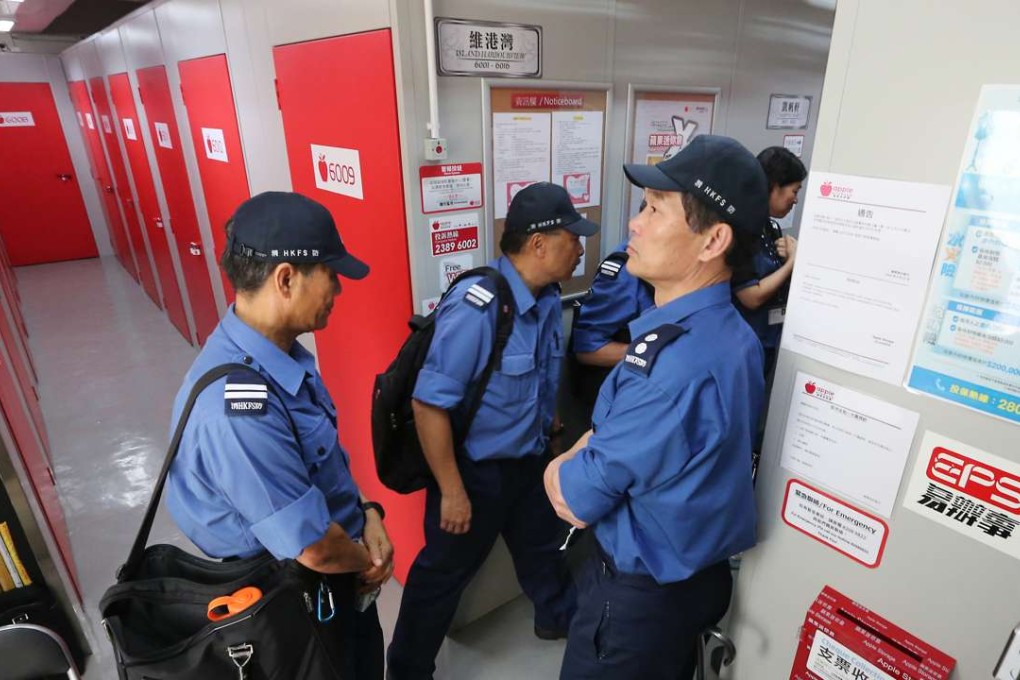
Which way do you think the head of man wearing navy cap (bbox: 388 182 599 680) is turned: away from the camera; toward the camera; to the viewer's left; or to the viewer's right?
to the viewer's right

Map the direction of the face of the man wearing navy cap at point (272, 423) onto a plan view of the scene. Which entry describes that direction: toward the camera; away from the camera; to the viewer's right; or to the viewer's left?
to the viewer's right

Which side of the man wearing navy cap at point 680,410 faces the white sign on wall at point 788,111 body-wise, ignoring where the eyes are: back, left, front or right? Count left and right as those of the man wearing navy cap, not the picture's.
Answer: right

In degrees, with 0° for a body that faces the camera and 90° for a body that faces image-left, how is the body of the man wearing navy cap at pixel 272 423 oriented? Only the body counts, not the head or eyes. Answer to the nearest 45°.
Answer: approximately 270°

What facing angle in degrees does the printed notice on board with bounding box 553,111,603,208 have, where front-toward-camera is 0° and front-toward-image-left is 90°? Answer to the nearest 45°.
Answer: approximately 0°

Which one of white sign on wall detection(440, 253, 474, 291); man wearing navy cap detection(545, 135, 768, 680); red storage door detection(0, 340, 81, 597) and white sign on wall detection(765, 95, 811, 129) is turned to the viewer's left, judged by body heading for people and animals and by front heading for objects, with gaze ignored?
the man wearing navy cap

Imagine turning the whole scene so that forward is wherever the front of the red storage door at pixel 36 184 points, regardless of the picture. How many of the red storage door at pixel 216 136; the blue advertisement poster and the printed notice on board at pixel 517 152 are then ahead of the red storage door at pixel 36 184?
3

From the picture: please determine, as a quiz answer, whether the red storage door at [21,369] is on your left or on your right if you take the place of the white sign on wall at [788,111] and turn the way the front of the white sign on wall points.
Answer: on your right

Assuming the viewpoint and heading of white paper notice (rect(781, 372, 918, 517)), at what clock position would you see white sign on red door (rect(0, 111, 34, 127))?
The white sign on red door is roughly at 2 o'clock from the white paper notice.

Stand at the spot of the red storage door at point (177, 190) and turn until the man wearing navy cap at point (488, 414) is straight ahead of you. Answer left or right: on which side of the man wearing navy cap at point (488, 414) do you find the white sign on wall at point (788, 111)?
left

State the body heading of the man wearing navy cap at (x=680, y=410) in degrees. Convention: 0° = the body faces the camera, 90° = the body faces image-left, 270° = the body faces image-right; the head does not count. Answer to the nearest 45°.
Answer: approximately 90°
